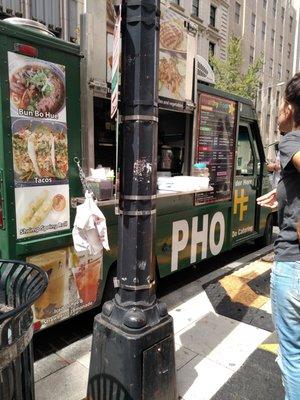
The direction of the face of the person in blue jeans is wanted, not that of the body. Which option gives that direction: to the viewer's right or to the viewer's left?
to the viewer's left

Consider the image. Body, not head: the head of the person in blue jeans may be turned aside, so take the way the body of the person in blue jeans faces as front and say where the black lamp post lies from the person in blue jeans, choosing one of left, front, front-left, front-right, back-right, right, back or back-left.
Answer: front-left

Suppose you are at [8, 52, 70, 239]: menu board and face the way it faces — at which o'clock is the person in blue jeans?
The person in blue jeans is roughly at 12 o'clock from the menu board.

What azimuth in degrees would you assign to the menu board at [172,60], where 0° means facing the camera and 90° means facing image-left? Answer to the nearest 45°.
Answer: approximately 315°

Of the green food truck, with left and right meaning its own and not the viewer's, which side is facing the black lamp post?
right

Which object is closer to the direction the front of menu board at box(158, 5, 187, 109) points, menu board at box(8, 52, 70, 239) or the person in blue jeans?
the person in blue jeans

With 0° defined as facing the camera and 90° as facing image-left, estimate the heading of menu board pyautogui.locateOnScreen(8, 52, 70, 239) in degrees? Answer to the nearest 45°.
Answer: approximately 315°

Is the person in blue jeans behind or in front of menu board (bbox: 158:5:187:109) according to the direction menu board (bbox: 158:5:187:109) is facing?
in front

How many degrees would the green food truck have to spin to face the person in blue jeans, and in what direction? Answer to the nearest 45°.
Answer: approximately 90° to its right

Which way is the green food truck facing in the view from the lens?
facing away from the viewer and to the right of the viewer

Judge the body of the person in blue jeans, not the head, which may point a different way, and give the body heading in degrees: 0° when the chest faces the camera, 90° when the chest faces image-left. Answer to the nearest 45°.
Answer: approximately 135°
